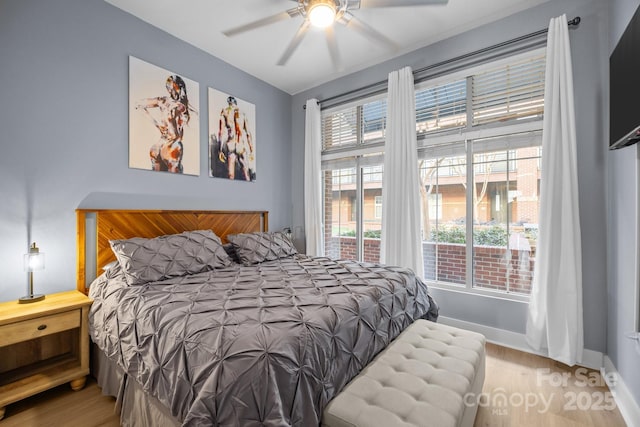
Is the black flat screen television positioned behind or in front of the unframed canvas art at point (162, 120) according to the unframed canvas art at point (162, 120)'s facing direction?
in front

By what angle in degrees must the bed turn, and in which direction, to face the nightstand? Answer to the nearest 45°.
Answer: approximately 180°

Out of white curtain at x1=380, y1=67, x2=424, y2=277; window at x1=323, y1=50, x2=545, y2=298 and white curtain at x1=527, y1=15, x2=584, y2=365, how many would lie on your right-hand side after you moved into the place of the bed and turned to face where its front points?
0

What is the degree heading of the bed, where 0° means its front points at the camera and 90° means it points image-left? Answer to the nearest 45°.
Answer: approximately 315°

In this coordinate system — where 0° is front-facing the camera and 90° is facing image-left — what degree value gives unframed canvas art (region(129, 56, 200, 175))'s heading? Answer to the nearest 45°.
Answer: approximately 315°

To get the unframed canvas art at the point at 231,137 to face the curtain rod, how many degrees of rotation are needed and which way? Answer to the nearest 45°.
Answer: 0° — it already faces it

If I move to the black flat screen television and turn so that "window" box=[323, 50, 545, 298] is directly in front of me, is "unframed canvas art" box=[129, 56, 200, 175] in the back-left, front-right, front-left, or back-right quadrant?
front-left

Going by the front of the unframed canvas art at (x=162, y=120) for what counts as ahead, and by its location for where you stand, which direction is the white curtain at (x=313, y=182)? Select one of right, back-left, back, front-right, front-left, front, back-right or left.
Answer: front-left

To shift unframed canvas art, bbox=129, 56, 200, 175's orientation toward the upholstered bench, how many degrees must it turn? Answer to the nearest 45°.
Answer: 0° — it already faces it

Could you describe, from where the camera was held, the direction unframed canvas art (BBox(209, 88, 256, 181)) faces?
facing the viewer and to the right of the viewer

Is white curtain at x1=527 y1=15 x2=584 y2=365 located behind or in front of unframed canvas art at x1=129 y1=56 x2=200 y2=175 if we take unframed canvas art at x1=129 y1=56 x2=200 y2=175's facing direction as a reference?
in front

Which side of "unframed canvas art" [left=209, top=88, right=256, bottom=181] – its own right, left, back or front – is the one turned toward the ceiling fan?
front

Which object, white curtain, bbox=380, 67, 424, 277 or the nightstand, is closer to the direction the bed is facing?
the white curtain

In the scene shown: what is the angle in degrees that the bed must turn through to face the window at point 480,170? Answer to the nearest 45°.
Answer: approximately 45° to its left

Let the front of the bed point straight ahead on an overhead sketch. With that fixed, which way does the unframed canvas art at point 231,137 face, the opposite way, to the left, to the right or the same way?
the same way

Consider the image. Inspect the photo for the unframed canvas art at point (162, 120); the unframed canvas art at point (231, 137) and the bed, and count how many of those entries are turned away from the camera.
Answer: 0

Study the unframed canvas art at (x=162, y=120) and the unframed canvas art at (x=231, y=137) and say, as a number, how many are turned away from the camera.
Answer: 0

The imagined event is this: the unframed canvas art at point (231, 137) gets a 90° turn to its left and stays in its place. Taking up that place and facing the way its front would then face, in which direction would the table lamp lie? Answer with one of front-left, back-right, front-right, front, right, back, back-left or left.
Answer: back

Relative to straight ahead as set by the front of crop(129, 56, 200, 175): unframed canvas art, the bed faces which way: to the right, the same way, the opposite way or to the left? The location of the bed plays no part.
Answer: the same way
